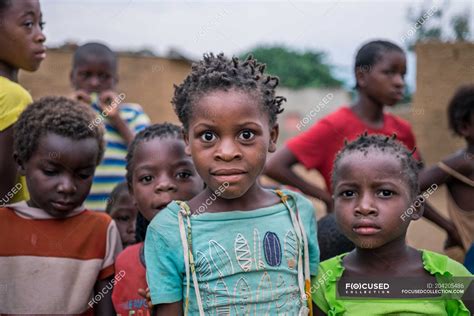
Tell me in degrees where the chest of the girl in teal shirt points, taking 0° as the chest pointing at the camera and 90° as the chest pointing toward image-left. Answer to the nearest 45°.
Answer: approximately 0°

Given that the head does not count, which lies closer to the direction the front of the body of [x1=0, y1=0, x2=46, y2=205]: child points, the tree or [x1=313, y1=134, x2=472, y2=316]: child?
the child

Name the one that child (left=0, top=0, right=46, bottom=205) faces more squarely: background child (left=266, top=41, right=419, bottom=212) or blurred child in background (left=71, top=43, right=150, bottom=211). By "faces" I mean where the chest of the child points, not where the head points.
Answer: the background child

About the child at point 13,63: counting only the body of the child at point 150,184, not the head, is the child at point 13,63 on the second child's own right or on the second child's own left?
on the second child's own right

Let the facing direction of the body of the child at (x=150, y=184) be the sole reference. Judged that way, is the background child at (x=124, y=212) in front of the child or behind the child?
behind

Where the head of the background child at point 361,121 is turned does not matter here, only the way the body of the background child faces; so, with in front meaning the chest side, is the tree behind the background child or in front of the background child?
behind

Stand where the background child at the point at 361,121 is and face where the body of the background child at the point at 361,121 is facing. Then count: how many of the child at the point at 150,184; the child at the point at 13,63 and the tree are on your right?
2

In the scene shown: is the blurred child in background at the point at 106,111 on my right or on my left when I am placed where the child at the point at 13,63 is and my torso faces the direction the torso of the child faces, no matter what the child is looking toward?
on my left

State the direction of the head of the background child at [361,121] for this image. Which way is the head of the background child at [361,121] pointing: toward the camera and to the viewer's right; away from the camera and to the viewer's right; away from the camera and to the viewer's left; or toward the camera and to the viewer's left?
toward the camera and to the viewer's right

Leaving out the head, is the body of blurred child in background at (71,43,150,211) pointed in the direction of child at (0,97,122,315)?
yes

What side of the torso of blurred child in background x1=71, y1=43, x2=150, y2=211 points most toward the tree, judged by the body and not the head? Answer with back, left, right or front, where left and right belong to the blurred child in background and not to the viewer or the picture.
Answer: back

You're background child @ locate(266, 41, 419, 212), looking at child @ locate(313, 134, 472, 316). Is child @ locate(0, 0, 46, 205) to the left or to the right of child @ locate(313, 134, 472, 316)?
right

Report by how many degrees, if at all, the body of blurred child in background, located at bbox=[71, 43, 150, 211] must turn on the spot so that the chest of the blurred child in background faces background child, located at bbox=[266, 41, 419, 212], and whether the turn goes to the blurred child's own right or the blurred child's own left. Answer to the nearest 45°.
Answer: approximately 90° to the blurred child's own left
